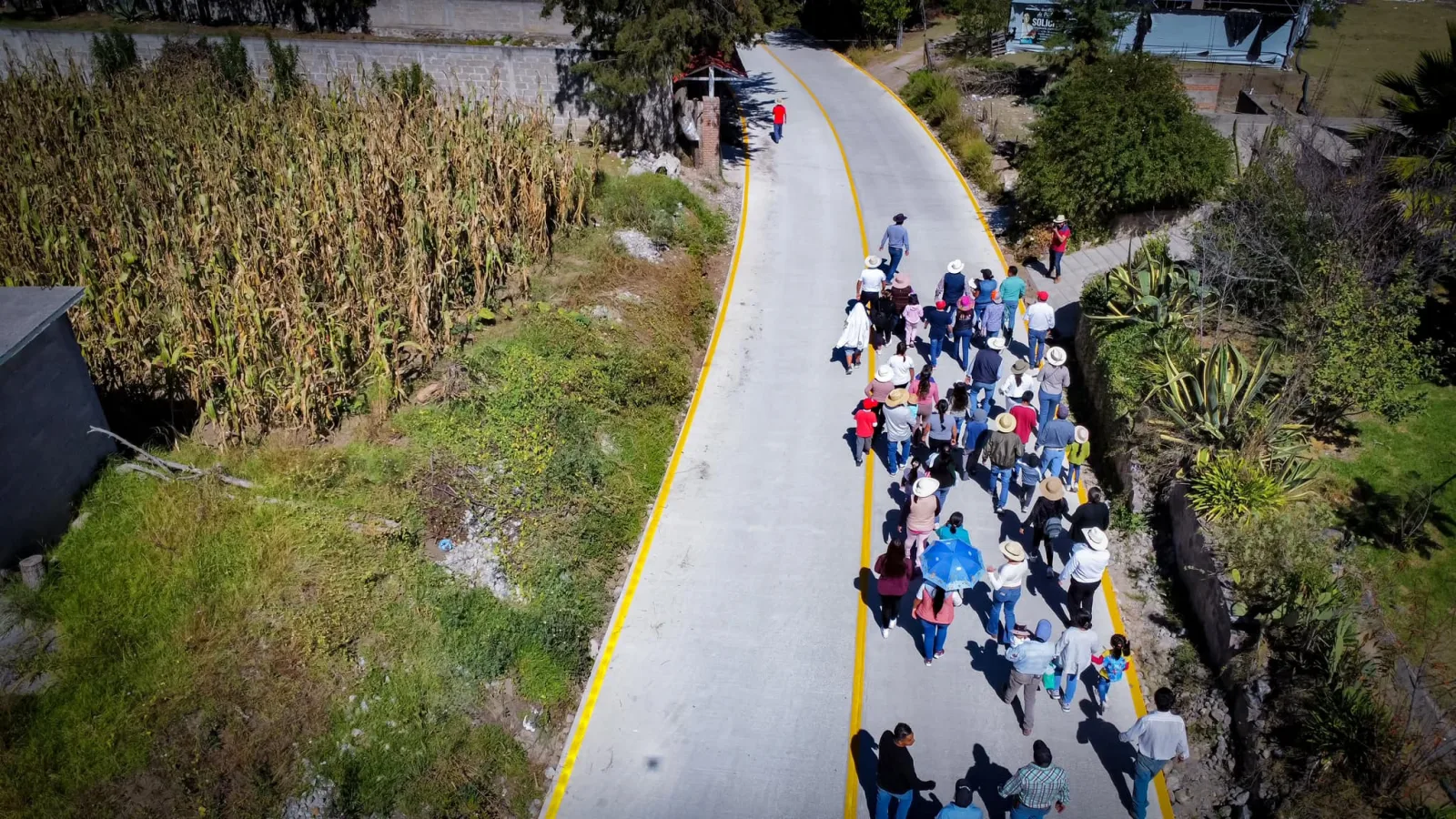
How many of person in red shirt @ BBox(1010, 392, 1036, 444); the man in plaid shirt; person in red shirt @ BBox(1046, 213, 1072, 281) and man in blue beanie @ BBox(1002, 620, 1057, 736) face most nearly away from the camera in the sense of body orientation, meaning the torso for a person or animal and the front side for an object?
3

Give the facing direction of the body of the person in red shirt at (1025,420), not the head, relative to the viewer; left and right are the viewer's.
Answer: facing away from the viewer

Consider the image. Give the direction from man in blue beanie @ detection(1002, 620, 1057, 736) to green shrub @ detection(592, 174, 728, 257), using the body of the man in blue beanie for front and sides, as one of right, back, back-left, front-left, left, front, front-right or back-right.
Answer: front-left

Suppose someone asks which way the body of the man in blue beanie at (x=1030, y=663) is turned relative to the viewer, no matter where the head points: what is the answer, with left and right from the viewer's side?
facing away from the viewer

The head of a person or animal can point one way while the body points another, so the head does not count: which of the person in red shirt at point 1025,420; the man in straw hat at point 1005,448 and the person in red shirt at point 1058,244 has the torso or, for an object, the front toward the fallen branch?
the person in red shirt at point 1058,244

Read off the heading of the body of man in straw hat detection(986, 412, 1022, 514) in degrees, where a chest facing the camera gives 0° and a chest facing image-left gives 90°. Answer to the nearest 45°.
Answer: approximately 180°

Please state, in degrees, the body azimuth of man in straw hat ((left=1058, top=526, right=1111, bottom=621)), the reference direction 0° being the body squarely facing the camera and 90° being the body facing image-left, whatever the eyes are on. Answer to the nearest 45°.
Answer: approximately 180°

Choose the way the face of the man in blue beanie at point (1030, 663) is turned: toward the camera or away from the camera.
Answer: away from the camera

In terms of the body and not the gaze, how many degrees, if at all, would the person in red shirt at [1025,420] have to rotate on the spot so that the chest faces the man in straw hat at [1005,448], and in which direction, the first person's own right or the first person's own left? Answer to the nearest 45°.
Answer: approximately 180°

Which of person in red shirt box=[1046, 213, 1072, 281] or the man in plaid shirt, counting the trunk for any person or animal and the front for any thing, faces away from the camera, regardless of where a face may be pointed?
the man in plaid shirt

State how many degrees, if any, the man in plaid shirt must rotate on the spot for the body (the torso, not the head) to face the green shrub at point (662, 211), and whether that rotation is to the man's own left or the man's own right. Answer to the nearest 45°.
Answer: approximately 45° to the man's own left

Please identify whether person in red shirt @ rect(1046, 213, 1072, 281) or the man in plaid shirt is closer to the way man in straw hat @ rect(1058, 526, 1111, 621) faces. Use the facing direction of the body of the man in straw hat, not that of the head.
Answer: the person in red shirt

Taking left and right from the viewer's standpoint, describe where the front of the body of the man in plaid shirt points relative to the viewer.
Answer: facing away from the viewer

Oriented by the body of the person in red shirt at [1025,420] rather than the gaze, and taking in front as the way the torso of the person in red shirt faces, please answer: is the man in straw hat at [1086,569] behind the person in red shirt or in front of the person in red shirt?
behind

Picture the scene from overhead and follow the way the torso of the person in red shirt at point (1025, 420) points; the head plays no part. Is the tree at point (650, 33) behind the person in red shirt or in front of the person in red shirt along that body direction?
in front

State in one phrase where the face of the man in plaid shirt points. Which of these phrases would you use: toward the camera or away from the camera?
away from the camera
